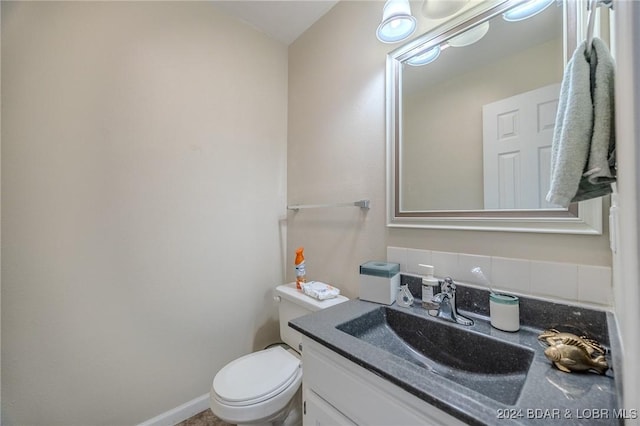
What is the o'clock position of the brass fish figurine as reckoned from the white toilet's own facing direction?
The brass fish figurine is roughly at 9 o'clock from the white toilet.

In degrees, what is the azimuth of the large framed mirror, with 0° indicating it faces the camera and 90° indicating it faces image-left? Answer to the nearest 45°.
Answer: approximately 45°

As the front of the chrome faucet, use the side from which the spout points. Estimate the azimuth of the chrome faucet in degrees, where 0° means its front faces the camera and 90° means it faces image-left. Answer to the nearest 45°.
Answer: approximately 45°

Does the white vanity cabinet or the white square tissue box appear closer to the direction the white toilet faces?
the white vanity cabinet

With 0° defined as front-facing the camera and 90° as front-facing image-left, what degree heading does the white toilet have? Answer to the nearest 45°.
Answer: approximately 45°

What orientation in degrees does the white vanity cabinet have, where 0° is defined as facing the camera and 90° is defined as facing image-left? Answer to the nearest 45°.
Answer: approximately 45°
